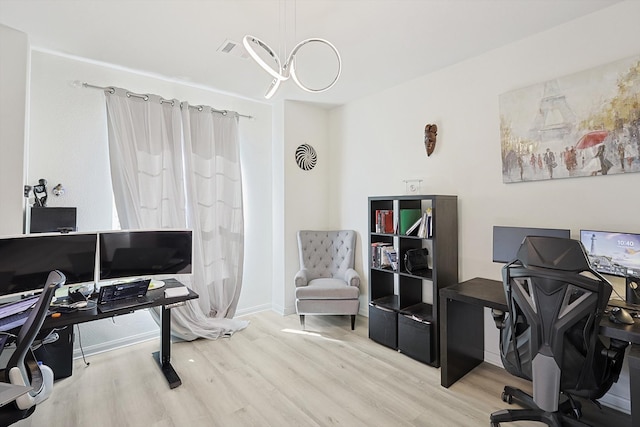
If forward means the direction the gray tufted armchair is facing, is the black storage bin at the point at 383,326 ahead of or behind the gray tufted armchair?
ahead

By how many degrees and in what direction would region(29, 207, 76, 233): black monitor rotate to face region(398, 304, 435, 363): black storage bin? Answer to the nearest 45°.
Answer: approximately 45° to its left

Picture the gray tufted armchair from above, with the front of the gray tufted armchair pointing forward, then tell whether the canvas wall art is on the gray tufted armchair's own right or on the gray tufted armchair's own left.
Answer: on the gray tufted armchair's own left

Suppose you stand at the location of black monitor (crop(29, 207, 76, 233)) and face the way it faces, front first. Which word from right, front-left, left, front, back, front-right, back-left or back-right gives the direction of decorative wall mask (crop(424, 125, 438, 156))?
front-left

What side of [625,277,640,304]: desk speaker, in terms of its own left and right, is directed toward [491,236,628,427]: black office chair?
front

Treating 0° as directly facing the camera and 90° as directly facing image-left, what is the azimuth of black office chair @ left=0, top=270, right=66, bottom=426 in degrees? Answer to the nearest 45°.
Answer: approximately 90°

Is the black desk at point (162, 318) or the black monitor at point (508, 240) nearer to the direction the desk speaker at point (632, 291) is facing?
the black desk
